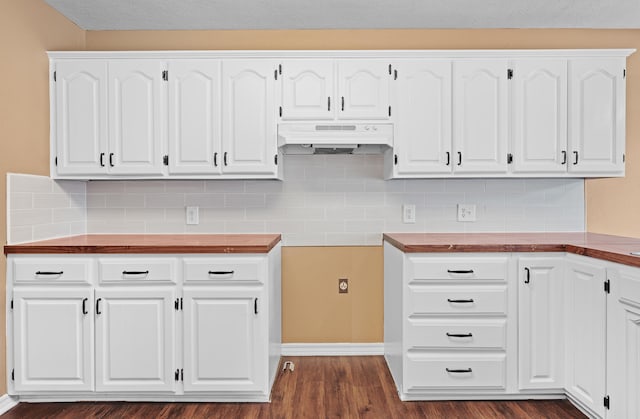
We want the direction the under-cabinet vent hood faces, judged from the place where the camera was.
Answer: facing the viewer
